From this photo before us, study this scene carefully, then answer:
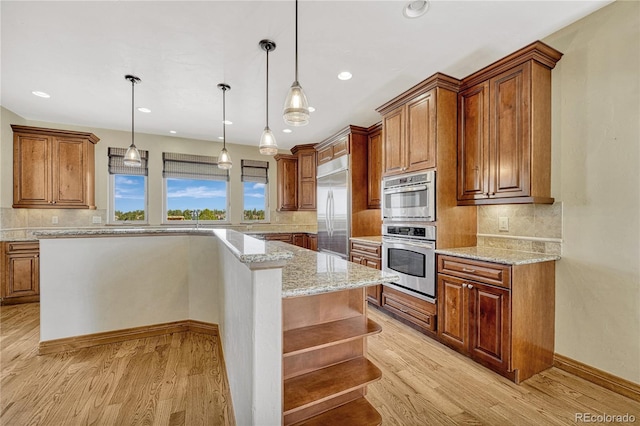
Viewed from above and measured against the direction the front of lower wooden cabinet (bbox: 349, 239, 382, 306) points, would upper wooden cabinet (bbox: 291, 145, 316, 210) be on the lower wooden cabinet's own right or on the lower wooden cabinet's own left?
on the lower wooden cabinet's own right

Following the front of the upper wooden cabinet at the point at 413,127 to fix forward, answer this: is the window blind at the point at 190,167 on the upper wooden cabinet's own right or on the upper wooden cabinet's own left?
on the upper wooden cabinet's own right

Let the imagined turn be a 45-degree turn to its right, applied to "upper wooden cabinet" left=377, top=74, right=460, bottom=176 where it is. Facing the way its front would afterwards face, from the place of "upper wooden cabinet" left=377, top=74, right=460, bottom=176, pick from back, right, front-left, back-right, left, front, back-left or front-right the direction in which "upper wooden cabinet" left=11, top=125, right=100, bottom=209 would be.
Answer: front

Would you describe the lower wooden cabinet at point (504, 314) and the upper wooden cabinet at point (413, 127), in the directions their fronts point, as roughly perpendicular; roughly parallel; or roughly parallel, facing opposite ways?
roughly parallel

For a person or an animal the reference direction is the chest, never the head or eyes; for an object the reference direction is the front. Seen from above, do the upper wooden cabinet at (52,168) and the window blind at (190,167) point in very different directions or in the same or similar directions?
same or similar directions

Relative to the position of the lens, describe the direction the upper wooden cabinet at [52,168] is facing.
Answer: facing the viewer and to the right of the viewer

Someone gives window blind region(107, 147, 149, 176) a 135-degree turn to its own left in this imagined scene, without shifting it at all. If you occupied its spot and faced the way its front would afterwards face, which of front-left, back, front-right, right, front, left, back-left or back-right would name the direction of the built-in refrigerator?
right

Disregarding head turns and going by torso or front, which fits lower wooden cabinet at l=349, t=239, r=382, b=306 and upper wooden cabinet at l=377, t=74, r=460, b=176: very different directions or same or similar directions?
same or similar directions

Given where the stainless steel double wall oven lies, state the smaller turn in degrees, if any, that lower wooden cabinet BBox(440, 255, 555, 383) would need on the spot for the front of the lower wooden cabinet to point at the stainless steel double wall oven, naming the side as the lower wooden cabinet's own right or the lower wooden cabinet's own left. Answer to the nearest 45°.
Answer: approximately 90° to the lower wooden cabinet's own right

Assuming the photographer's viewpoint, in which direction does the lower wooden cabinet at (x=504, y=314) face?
facing the viewer and to the left of the viewer

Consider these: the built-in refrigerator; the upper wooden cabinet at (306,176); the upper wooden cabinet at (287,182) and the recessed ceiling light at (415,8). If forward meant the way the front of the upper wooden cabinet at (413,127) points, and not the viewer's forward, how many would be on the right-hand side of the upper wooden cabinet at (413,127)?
3

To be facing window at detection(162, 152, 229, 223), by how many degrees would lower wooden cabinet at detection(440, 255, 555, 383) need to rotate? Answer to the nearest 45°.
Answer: approximately 45° to its right

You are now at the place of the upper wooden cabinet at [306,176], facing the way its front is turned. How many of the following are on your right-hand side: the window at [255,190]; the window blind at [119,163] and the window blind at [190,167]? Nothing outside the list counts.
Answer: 3

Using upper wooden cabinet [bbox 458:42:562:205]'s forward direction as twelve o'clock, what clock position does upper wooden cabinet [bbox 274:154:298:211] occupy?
upper wooden cabinet [bbox 274:154:298:211] is roughly at 2 o'clock from upper wooden cabinet [bbox 458:42:562:205].

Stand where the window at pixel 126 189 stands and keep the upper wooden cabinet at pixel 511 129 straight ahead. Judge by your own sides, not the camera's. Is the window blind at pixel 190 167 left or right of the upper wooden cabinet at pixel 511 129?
left

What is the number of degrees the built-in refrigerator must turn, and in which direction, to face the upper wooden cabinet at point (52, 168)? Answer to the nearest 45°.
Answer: approximately 45° to its right

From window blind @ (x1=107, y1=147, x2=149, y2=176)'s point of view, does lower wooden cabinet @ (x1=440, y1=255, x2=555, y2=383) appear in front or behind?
in front

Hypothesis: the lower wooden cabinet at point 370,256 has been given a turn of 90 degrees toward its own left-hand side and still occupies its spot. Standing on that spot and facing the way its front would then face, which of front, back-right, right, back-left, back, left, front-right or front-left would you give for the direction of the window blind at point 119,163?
back-right

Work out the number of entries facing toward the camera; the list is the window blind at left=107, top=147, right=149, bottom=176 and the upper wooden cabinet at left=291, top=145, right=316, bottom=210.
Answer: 2

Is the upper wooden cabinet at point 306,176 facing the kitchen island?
yes

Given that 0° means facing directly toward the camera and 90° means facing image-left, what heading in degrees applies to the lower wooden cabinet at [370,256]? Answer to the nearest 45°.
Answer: approximately 45°

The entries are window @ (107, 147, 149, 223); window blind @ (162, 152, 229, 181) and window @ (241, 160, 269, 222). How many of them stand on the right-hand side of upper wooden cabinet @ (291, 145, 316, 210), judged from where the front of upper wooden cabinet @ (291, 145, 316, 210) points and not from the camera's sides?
3
